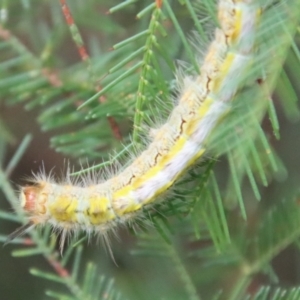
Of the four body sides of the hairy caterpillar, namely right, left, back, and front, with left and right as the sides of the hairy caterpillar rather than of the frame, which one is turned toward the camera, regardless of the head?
left
